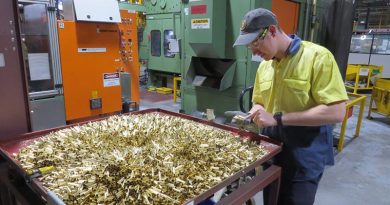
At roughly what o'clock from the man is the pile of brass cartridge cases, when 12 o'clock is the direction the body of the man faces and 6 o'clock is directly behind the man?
The pile of brass cartridge cases is roughly at 12 o'clock from the man.

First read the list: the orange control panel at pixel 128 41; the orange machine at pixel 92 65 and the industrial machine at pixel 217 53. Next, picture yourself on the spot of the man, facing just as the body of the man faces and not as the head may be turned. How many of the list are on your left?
0

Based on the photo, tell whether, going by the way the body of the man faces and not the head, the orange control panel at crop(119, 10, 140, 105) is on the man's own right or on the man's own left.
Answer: on the man's own right

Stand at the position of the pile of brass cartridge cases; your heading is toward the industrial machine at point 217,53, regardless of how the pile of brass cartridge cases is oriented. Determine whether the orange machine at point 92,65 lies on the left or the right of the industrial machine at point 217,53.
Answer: left

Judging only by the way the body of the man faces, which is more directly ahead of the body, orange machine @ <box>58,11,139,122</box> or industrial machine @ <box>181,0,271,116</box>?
the orange machine

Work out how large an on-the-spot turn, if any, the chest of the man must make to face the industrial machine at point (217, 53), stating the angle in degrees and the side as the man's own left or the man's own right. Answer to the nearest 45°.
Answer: approximately 90° to the man's own right

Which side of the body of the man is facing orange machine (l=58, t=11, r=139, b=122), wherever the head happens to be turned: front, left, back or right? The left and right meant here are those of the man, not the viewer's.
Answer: right

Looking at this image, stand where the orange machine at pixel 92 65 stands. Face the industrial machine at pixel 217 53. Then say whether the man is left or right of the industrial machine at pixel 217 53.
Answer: right

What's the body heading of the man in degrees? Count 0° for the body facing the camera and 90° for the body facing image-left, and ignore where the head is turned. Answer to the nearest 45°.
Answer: approximately 45°

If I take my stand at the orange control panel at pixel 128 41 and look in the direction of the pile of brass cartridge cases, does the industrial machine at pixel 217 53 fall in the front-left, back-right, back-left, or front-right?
front-left

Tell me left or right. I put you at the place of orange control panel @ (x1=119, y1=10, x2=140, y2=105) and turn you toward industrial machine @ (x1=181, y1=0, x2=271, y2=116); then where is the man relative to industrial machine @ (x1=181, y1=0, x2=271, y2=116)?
right

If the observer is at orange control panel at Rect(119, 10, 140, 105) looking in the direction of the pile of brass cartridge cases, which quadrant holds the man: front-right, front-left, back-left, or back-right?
front-left
